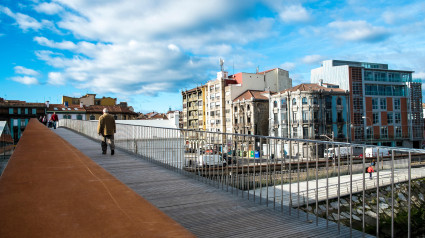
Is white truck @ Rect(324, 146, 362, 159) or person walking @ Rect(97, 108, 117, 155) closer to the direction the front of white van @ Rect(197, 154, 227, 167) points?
the white truck

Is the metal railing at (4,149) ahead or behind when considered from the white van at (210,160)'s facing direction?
behind

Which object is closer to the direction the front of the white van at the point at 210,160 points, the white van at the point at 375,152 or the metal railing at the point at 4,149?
the white van

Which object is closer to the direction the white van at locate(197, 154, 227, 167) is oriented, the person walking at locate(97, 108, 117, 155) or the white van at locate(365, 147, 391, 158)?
the white van
